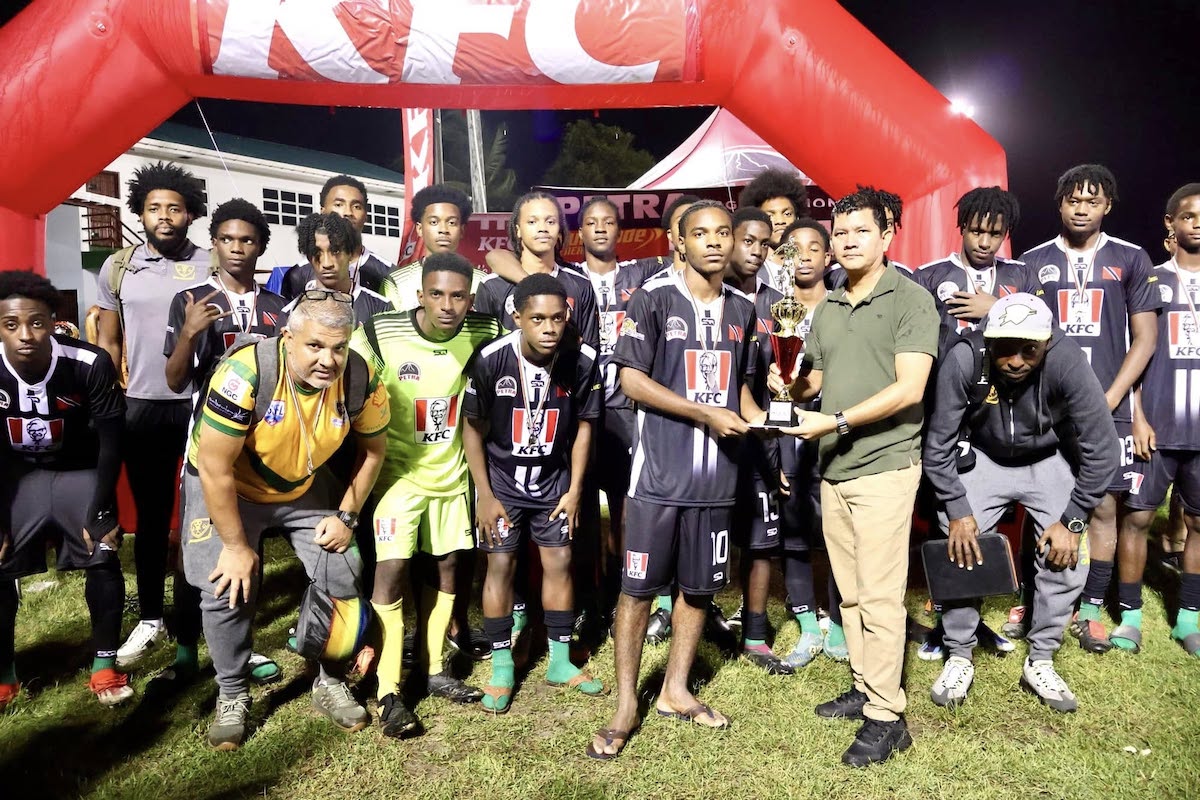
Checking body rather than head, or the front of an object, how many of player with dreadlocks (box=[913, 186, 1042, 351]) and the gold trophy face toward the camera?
2

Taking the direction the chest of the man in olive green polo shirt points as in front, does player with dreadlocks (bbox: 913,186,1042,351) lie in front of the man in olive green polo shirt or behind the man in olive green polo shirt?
behind

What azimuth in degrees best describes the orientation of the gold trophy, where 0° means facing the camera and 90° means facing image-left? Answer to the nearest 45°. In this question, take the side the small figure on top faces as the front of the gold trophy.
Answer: approximately 0°

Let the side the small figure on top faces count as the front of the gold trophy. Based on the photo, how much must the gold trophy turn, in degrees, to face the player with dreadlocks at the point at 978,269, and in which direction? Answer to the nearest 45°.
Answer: approximately 135° to its left

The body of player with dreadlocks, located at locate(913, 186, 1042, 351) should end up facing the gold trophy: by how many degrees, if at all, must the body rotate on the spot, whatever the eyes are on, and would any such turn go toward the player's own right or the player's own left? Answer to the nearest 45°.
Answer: approximately 45° to the player's own right

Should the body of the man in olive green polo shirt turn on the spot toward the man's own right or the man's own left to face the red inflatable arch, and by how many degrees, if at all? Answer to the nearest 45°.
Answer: approximately 90° to the man's own right

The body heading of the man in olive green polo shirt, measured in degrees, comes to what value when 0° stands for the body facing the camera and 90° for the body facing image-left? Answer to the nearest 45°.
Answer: approximately 45°

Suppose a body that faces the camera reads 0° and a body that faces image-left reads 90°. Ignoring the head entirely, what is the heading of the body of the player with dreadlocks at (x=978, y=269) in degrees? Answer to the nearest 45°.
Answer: approximately 0°
